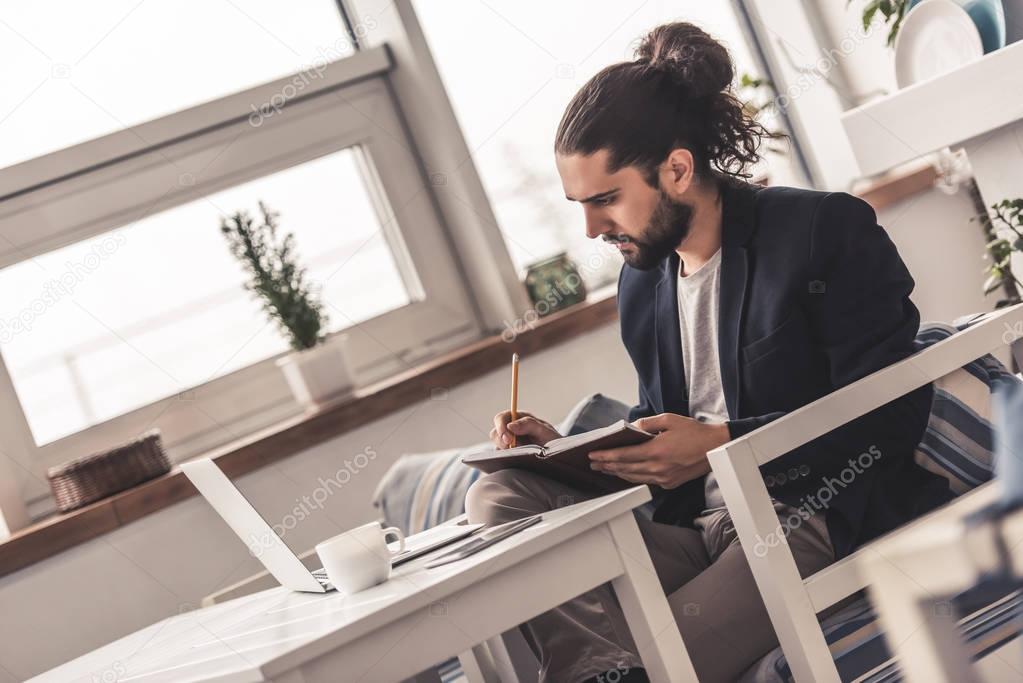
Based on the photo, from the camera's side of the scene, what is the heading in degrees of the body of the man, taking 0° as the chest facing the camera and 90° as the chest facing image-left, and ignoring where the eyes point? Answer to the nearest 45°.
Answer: approximately 45°

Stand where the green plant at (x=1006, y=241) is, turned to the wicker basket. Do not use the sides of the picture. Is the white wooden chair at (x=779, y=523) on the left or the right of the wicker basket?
left

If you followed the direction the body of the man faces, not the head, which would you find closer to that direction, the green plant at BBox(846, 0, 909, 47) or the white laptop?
the white laptop

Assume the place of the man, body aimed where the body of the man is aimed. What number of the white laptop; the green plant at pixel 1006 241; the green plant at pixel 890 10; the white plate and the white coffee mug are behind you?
3

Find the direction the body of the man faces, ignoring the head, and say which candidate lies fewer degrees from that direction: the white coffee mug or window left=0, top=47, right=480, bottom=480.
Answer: the white coffee mug

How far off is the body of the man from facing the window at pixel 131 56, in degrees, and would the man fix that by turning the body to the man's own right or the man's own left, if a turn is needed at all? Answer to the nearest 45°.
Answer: approximately 90° to the man's own right

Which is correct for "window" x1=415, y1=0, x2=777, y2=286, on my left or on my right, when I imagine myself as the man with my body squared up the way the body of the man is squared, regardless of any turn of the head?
on my right

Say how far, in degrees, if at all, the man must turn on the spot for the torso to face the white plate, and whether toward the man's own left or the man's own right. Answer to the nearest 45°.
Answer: approximately 180°

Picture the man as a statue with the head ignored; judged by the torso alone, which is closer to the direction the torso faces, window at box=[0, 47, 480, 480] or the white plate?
the window

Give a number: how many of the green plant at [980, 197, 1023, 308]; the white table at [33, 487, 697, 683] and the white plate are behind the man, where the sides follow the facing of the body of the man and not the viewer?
2

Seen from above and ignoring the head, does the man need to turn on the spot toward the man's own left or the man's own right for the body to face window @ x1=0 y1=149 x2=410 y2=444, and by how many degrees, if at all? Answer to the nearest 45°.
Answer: approximately 90° to the man's own right
